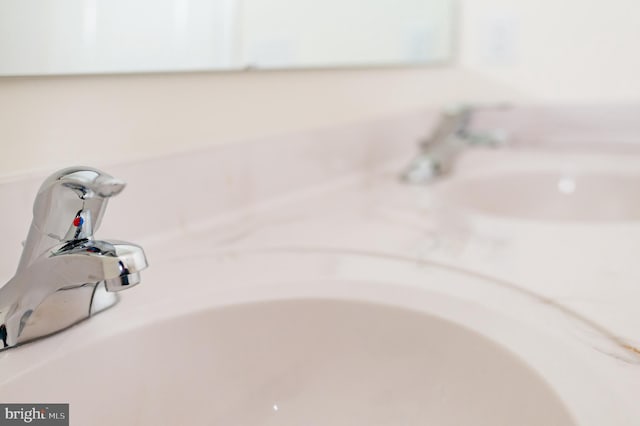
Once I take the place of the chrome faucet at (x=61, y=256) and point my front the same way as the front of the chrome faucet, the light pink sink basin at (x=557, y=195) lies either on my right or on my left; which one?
on my left

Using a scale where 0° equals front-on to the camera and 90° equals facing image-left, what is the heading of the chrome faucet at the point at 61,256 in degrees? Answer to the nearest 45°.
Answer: approximately 315°
